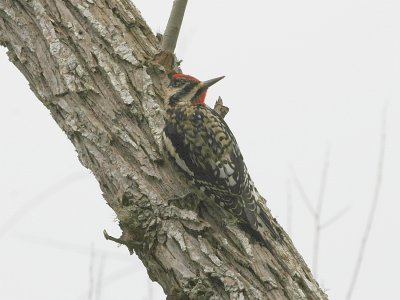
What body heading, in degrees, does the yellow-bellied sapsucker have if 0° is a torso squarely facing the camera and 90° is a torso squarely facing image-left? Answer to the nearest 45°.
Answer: approximately 135°
